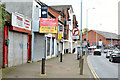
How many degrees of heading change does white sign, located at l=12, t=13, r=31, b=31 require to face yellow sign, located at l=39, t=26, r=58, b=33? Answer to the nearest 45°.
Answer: approximately 90° to its left

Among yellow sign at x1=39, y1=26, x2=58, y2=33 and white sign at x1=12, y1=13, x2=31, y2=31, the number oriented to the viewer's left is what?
0

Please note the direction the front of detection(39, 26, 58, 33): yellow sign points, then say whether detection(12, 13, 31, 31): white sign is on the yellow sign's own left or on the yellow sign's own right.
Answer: on the yellow sign's own right

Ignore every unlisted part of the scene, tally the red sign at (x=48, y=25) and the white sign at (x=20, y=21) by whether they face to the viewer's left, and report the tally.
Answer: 0

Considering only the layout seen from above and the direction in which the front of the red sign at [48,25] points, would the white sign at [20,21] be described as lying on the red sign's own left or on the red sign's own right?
on the red sign's own right

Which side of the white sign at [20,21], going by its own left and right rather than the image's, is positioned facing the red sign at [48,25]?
left

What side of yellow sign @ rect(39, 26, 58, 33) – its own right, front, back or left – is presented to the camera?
front

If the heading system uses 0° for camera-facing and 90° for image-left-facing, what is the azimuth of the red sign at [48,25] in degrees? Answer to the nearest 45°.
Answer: approximately 0°

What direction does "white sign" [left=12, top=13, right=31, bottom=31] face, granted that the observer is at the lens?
facing the viewer and to the right of the viewer
